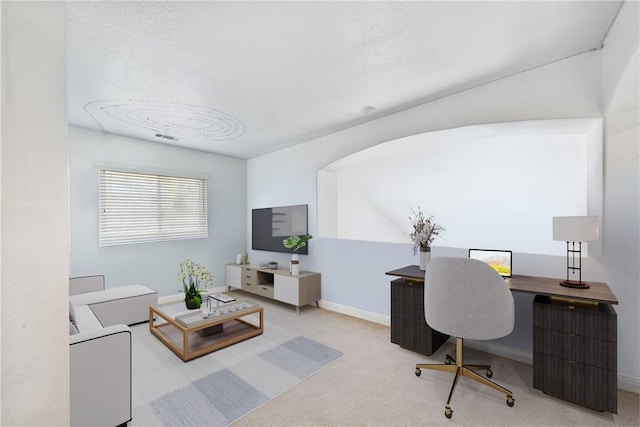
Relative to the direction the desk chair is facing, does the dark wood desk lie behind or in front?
in front

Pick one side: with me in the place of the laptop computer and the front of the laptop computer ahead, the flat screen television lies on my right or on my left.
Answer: on my right

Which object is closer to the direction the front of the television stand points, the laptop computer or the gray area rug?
the gray area rug

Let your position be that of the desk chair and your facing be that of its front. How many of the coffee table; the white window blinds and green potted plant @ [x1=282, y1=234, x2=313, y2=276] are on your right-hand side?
0

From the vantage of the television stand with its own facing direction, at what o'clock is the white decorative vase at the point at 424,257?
The white decorative vase is roughly at 9 o'clock from the television stand.

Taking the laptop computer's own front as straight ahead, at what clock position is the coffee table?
The coffee table is roughly at 2 o'clock from the laptop computer.

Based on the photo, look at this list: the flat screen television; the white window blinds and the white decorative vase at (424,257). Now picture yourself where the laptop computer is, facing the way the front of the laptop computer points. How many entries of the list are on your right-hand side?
3

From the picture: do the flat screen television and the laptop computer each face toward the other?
no

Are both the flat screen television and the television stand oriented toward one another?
no

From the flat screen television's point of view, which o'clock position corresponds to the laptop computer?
The laptop computer is roughly at 9 o'clock from the flat screen television.

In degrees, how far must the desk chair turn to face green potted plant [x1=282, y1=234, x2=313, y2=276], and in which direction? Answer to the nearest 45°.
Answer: approximately 90° to its left

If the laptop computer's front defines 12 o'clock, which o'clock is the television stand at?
The television stand is roughly at 3 o'clock from the laptop computer.

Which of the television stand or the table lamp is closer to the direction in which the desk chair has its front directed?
the table lamp

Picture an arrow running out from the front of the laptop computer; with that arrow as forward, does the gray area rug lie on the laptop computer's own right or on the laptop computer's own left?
on the laptop computer's own right

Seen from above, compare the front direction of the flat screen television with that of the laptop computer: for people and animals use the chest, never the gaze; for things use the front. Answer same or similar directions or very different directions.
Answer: same or similar directions

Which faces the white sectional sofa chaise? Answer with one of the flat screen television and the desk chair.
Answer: the flat screen television

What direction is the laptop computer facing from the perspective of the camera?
toward the camera

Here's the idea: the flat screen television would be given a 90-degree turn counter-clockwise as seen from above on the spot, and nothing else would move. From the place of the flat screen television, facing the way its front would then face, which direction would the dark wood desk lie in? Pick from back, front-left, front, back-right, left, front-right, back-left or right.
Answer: front

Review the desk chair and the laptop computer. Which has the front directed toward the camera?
the laptop computer

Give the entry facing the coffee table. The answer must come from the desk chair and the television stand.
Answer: the television stand

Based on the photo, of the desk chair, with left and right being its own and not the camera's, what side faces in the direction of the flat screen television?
left

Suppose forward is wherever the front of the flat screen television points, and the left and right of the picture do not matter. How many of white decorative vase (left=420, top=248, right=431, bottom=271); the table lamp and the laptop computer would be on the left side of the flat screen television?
3

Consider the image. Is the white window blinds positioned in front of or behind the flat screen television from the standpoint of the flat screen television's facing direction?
in front

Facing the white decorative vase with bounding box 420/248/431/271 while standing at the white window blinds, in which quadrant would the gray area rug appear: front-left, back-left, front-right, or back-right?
front-right

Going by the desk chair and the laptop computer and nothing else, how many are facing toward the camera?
1
